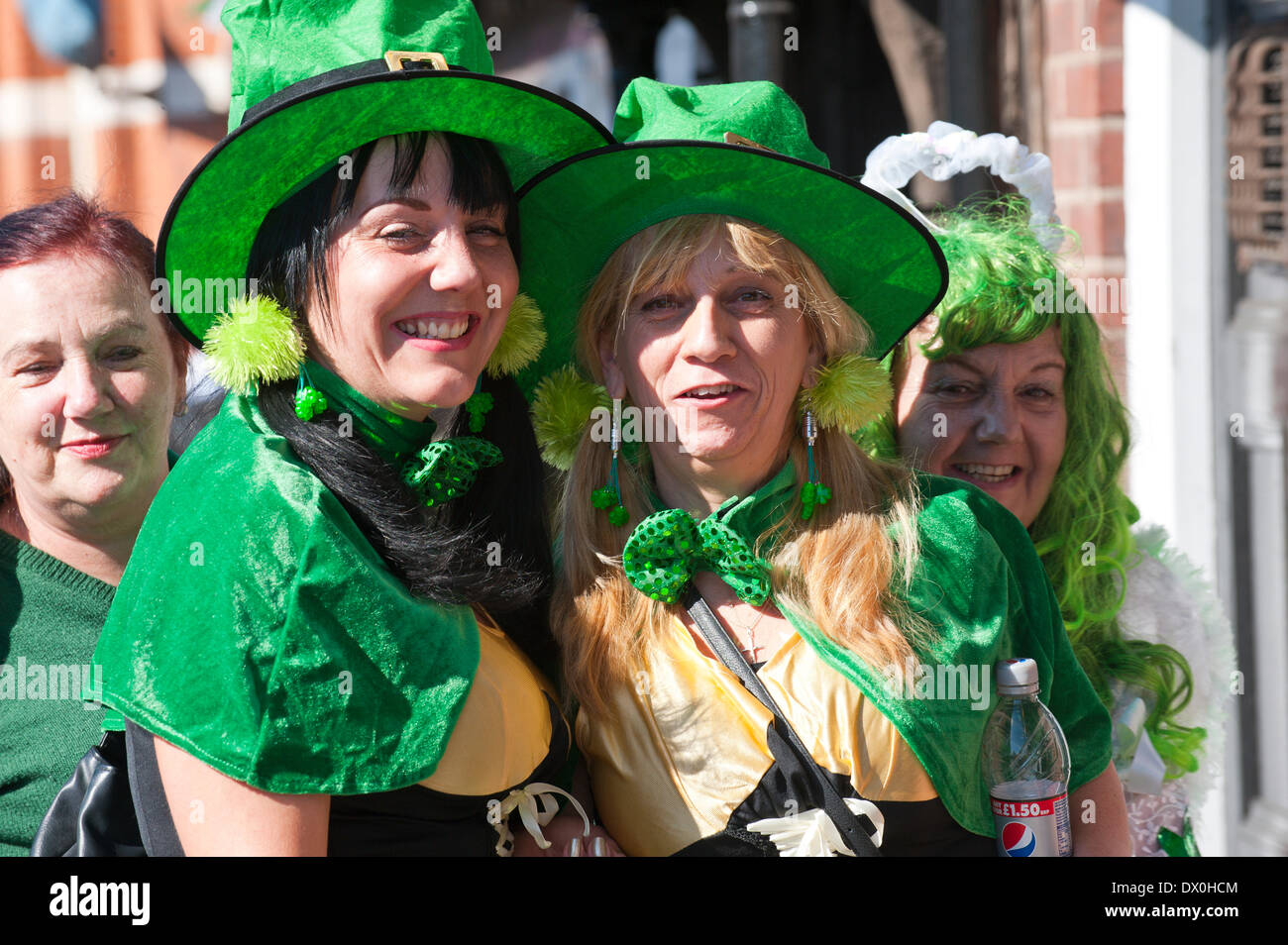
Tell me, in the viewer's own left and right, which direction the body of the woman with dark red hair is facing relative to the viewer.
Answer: facing the viewer

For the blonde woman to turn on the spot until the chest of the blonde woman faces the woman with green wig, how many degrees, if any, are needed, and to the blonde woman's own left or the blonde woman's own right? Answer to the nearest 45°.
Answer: approximately 135° to the blonde woman's own left

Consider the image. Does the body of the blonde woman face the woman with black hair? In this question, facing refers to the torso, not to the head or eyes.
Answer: no

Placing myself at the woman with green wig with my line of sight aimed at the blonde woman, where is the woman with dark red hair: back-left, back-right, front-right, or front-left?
front-right

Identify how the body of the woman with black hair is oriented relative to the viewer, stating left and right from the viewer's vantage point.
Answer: facing the viewer and to the right of the viewer

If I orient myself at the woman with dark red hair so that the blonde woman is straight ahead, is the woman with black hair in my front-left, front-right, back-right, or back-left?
front-right

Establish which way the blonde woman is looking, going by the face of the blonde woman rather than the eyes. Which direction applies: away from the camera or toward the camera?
toward the camera

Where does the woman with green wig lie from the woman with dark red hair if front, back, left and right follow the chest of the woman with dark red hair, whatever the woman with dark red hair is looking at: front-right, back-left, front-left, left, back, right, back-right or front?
left

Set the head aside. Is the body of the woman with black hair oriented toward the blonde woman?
no

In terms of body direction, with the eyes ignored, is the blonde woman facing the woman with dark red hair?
no

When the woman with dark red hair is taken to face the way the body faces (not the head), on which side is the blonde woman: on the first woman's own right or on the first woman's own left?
on the first woman's own left

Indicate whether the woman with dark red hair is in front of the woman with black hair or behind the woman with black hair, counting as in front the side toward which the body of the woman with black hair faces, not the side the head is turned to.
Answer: behind

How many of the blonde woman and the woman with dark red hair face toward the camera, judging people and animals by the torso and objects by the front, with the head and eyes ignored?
2
